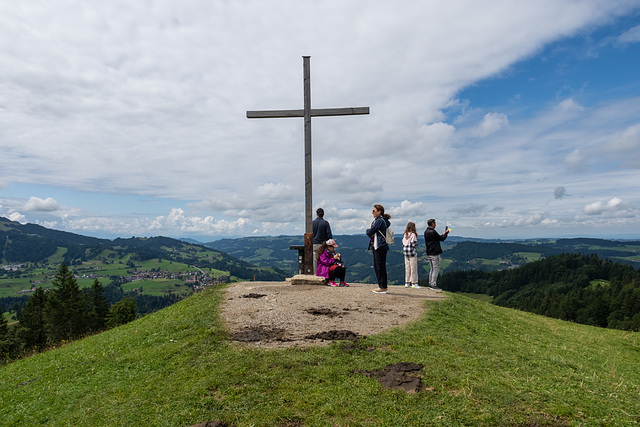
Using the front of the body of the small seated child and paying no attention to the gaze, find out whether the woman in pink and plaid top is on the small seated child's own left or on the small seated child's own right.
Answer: on the small seated child's own left

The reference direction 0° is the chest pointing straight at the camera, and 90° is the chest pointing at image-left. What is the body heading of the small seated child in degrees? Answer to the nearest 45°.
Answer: approximately 315°
